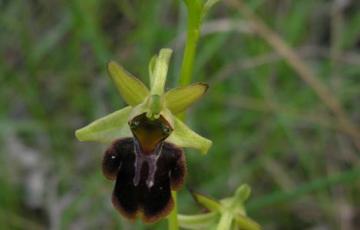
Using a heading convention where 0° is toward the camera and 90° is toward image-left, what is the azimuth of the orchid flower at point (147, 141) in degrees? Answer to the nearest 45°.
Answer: approximately 0°
